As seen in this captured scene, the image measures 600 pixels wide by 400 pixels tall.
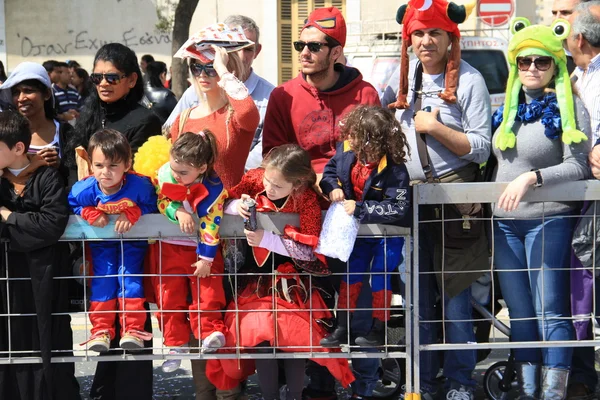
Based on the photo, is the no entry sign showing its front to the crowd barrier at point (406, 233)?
yes

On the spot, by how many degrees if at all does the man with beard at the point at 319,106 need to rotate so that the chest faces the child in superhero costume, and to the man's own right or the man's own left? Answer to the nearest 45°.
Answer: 0° — they already face them

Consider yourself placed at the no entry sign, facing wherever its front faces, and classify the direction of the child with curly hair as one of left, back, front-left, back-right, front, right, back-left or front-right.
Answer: front

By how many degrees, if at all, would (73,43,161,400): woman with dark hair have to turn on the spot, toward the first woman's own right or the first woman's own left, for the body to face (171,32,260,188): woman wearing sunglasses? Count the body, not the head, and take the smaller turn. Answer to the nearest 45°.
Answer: approximately 90° to the first woman's own left

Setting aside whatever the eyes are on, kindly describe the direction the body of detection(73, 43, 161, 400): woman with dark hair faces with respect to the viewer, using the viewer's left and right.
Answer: facing the viewer and to the left of the viewer

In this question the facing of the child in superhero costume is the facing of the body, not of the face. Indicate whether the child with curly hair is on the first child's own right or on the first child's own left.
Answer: on the first child's own left

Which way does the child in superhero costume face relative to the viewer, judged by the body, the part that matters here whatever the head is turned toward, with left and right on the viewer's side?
facing the viewer

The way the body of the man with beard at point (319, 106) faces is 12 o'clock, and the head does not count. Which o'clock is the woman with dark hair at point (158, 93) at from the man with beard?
The woman with dark hair is roughly at 4 o'clock from the man with beard.

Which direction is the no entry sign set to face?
toward the camera

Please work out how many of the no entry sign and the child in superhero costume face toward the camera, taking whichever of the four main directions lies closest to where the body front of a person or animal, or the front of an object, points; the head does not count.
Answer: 2

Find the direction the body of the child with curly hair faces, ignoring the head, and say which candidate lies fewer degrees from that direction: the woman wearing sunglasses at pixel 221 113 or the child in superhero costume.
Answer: the child in superhero costume
